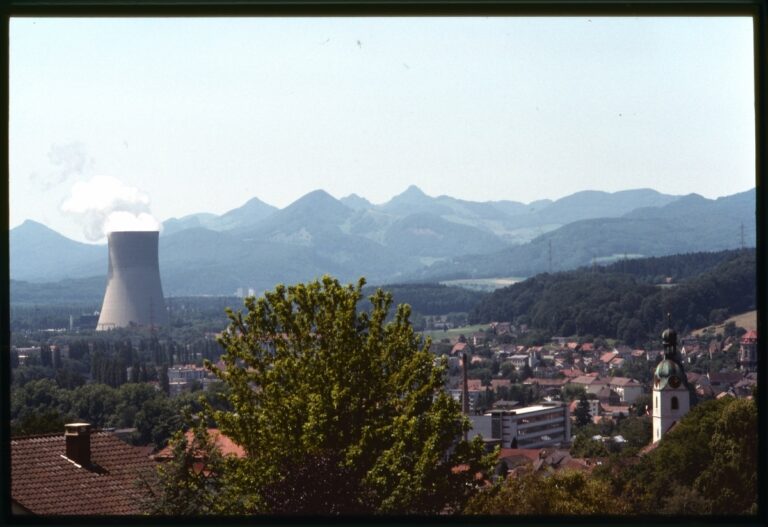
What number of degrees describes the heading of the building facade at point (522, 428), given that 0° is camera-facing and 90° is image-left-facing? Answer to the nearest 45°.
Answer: approximately 315°

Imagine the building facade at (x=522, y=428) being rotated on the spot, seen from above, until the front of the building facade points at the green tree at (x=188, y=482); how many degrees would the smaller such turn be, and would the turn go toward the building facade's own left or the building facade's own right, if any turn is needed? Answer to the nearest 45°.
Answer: approximately 45° to the building facade's own right

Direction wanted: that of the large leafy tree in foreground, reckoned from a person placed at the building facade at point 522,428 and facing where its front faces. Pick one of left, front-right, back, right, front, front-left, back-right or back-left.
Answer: front-right

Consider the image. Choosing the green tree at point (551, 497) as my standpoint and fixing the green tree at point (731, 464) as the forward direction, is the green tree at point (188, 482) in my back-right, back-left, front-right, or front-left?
back-left

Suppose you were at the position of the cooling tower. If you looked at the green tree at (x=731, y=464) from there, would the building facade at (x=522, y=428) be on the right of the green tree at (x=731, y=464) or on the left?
left

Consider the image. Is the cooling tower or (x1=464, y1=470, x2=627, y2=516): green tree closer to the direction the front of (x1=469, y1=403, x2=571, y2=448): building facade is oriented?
the green tree

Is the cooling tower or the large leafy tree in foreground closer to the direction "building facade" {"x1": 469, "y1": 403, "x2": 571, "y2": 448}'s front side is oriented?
the large leafy tree in foreground

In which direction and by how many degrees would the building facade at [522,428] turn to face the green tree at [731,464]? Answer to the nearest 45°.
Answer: approximately 45° to its right

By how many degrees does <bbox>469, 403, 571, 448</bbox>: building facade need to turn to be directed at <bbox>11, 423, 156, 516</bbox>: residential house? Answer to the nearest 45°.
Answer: approximately 45° to its right
